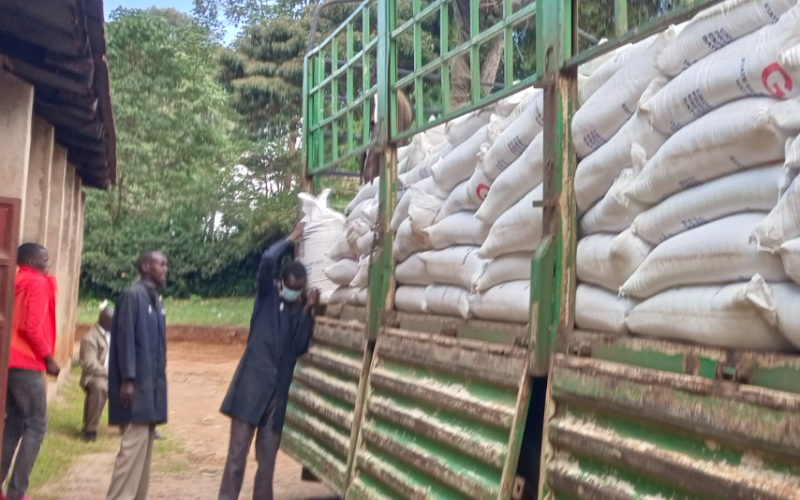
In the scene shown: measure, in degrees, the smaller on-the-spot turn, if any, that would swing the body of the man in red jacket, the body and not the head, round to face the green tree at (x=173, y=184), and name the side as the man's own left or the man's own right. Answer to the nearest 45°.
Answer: approximately 90° to the man's own left

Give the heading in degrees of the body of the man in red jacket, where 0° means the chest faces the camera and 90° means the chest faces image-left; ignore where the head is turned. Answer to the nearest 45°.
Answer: approximately 270°

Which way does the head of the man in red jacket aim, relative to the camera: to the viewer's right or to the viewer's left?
to the viewer's right

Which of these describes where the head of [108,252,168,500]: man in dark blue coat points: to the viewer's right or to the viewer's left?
to the viewer's right

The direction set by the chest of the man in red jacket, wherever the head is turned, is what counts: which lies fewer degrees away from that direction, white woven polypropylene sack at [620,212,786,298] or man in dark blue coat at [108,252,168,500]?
the man in dark blue coat

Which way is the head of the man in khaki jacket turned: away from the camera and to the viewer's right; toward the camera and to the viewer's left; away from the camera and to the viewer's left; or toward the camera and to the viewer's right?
toward the camera and to the viewer's right

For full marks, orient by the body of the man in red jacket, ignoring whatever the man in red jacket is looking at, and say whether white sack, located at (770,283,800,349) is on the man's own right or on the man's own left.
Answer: on the man's own right
